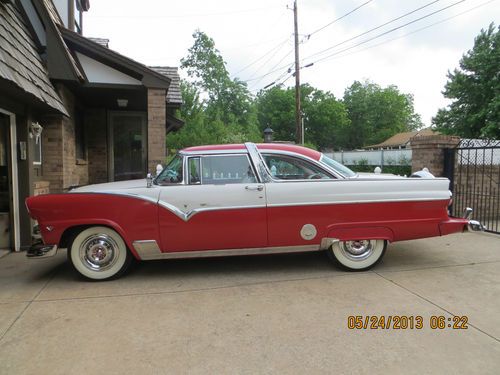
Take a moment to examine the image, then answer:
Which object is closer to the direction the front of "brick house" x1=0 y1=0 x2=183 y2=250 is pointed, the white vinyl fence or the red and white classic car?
the red and white classic car

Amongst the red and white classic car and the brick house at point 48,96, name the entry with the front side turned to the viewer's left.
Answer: the red and white classic car

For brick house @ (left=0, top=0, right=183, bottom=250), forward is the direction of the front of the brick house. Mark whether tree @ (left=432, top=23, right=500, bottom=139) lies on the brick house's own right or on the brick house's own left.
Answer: on the brick house's own left

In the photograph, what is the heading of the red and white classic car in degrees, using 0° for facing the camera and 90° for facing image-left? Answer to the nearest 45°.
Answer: approximately 90°

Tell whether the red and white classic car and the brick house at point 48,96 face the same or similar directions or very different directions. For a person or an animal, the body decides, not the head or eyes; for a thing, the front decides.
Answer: very different directions

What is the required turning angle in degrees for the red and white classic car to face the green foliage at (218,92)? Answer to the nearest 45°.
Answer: approximately 90° to its right

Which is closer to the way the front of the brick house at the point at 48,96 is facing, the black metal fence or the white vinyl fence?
the black metal fence

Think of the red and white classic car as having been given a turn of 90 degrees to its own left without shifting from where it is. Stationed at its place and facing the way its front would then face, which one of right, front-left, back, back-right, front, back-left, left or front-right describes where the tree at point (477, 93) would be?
back-left

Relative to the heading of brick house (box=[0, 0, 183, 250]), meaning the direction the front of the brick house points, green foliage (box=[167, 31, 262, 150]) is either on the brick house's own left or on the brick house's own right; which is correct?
on the brick house's own left

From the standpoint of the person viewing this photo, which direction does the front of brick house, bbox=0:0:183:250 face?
facing the viewer and to the right of the viewer

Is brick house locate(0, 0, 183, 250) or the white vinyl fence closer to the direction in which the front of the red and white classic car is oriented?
the brick house

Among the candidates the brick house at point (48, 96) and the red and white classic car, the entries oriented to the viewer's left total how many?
1

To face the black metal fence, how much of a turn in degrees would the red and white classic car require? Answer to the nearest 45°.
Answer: approximately 135° to its right

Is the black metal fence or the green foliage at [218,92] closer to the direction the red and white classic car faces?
the green foliage
